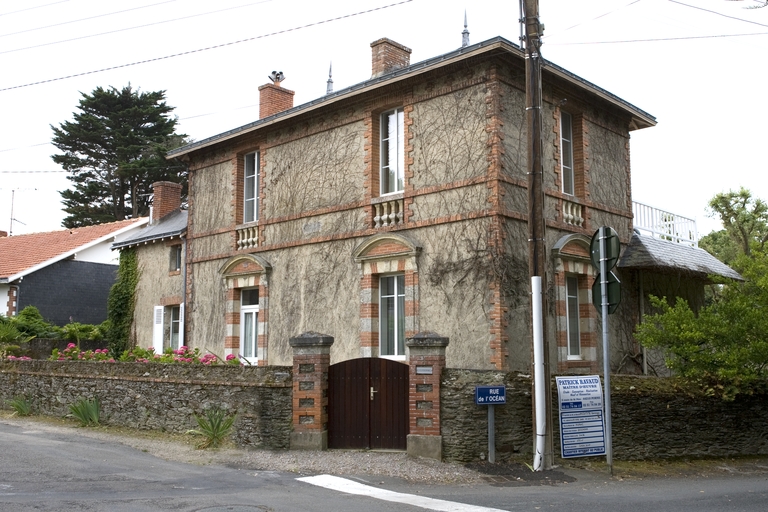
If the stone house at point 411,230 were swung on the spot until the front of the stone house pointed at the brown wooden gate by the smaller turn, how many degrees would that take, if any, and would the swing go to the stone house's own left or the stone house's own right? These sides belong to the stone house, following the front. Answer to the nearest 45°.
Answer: approximately 45° to the stone house's own left

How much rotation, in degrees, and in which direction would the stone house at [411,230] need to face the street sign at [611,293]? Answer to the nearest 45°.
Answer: approximately 90° to its left

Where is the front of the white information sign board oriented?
toward the camera

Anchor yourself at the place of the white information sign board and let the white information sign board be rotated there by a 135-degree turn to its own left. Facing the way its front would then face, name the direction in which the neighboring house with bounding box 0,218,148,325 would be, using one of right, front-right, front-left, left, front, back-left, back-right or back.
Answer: left

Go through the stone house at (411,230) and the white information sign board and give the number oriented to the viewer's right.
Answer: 0

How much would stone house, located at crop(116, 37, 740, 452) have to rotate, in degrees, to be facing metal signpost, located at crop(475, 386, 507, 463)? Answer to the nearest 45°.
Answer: approximately 45° to its left

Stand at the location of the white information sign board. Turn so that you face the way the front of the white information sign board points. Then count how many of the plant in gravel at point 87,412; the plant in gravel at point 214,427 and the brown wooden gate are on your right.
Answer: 3

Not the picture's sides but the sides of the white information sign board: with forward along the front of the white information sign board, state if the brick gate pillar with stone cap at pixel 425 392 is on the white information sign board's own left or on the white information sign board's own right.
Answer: on the white information sign board's own right

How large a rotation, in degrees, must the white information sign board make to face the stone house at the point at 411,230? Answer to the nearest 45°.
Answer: approximately 135° to its right

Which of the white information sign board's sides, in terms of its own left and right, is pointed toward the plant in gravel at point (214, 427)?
right

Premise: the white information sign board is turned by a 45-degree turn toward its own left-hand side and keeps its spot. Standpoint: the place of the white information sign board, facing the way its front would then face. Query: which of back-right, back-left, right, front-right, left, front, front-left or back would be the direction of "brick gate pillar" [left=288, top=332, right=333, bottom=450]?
back-right

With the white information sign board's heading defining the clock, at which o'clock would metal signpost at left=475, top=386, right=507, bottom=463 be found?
The metal signpost is roughly at 2 o'clock from the white information sign board.

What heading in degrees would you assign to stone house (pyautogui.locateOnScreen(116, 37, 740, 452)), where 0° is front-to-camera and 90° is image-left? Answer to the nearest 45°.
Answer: approximately 45°
